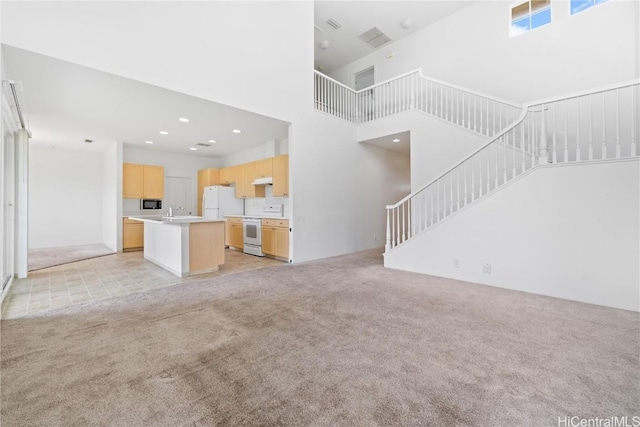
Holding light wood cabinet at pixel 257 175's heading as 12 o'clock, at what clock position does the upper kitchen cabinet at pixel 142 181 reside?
The upper kitchen cabinet is roughly at 2 o'clock from the light wood cabinet.

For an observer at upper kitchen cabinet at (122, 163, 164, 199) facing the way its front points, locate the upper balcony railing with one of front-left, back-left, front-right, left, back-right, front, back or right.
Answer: front-left

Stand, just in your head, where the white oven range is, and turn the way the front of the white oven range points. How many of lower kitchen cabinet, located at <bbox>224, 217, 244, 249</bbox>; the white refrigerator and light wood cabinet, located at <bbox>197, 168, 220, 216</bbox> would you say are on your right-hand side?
3

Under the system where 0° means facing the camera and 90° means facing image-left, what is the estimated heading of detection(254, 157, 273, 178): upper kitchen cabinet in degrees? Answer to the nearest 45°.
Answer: approximately 45°

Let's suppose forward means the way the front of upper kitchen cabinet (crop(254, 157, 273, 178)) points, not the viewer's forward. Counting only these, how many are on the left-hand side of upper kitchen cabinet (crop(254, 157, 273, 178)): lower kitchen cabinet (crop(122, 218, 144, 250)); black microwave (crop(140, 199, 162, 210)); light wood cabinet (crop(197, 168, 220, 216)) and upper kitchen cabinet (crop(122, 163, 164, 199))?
0

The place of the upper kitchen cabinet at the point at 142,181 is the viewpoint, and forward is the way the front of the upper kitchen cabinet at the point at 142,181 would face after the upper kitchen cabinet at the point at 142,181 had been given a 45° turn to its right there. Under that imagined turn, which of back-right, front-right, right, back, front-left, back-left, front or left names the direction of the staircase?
left

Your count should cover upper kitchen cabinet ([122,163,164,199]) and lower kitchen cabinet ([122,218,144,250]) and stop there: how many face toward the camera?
2

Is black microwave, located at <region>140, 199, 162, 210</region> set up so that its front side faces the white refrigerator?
no

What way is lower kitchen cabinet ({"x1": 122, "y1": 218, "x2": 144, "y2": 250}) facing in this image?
toward the camera

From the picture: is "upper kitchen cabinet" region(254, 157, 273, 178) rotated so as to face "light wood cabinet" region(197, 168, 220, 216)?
no

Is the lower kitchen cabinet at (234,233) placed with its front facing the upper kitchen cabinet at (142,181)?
no

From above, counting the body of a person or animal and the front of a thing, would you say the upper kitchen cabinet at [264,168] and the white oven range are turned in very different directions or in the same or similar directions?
same or similar directions

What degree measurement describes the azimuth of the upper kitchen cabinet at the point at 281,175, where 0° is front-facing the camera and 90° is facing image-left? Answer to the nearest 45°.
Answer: approximately 45°

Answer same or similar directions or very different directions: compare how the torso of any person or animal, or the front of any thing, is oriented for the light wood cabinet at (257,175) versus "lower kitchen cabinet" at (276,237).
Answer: same or similar directions

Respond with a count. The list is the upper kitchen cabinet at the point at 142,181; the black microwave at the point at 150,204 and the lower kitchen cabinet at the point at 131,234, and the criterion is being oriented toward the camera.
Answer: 3

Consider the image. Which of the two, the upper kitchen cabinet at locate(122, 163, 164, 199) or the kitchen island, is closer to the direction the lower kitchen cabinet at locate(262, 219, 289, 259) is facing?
the kitchen island
